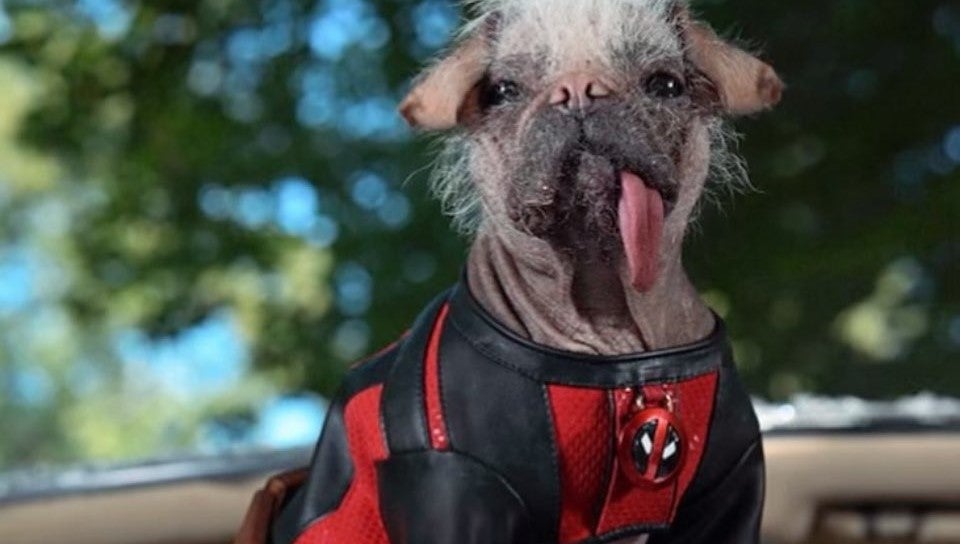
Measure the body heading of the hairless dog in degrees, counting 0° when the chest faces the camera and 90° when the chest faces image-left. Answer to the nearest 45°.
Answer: approximately 315°
